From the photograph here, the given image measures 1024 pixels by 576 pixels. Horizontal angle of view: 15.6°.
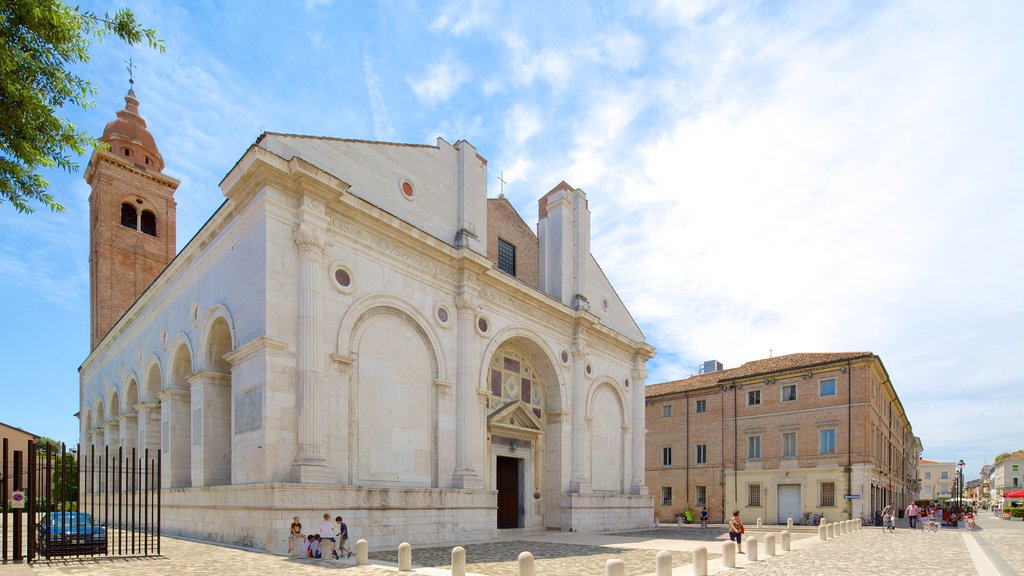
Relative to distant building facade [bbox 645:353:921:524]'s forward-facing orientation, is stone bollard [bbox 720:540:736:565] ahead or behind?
ahead

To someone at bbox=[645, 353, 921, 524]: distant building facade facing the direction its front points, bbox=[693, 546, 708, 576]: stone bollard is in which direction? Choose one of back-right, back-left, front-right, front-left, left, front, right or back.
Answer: front-left

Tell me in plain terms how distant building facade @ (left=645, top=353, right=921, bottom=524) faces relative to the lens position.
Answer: facing the viewer and to the left of the viewer

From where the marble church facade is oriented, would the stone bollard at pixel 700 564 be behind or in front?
in front

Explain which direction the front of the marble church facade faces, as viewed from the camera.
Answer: facing the viewer and to the right of the viewer
